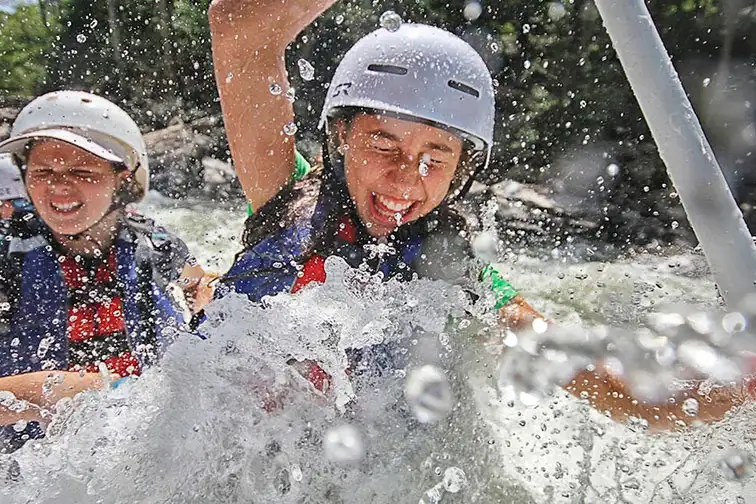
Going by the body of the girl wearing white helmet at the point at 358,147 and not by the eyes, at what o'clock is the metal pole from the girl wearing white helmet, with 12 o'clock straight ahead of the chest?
The metal pole is roughly at 10 o'clock from the girl wearing white helmet.

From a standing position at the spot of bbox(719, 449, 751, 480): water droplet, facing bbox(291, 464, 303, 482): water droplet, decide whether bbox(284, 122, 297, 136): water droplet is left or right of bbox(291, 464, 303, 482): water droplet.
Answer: right

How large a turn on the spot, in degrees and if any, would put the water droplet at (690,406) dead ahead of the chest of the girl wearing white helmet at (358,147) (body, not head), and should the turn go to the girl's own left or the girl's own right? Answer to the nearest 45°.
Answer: approximately 45° to the girl's own left

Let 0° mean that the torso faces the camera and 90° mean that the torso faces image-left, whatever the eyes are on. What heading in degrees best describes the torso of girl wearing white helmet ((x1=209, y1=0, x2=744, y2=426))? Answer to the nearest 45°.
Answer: approximately 0°

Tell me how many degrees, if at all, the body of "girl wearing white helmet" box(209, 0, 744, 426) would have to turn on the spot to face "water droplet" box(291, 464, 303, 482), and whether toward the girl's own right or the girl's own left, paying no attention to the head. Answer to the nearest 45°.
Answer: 0° — they already face it

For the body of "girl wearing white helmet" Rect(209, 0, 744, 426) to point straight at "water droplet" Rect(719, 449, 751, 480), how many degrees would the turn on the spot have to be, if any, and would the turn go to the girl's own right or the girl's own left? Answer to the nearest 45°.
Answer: approximately 45° to the girl's own left

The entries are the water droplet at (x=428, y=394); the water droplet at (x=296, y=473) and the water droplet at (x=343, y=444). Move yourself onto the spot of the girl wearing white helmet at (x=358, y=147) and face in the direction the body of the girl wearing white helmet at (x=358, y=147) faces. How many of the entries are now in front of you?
3

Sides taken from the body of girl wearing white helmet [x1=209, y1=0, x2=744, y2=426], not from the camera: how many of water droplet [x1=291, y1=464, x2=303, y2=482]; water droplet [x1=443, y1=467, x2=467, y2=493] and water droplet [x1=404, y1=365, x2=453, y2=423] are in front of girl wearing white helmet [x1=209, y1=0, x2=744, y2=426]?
3
